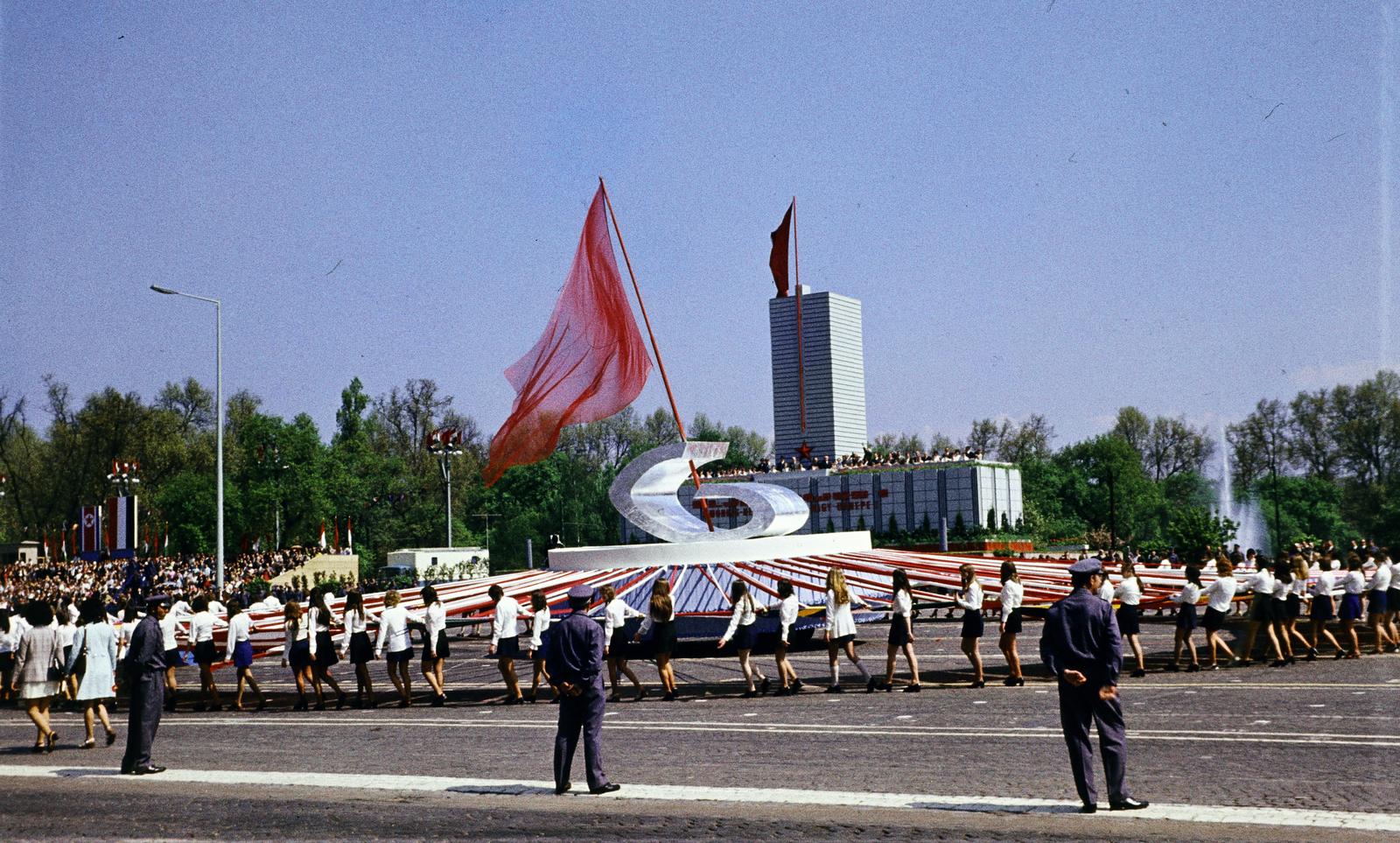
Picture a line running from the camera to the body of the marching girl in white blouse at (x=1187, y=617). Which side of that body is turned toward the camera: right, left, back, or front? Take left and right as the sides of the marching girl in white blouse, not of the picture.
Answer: left

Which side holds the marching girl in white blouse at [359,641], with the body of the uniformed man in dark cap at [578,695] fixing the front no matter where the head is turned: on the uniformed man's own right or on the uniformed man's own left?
on the uniformed man's own left

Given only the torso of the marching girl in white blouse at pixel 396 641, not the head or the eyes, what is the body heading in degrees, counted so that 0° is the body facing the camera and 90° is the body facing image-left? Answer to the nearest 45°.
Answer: approximately 135°

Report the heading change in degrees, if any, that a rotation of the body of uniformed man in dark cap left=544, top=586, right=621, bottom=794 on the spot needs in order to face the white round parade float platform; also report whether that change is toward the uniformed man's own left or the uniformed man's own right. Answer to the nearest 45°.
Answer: approximately 45° to the uniformed man's own left

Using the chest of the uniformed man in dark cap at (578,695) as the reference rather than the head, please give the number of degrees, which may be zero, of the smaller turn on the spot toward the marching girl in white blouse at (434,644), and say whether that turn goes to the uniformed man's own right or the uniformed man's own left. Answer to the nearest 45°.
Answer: approximately 45° to the uniformed man's own left

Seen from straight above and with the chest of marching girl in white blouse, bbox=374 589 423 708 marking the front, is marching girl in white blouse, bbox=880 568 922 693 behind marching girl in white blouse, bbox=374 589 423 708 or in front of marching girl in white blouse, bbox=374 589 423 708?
behind

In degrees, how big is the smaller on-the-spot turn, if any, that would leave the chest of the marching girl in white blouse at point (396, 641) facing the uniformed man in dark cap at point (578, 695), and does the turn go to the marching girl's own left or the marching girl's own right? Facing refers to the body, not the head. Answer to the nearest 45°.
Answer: approximately 135° to the marching girl's own left
